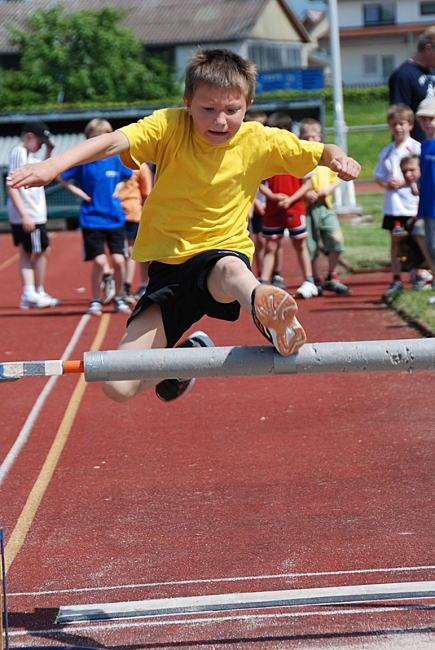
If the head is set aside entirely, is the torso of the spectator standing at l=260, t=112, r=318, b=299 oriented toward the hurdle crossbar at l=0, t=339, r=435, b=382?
yes

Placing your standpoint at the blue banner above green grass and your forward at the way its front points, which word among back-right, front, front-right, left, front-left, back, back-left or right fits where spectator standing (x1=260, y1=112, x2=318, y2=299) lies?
front

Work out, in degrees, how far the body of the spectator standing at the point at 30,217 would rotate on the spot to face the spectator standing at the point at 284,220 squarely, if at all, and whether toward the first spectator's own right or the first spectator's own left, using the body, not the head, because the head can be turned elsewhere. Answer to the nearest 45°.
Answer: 0° — they already face them

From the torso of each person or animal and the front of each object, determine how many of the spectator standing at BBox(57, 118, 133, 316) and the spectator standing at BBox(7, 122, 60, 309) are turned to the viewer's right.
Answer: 1

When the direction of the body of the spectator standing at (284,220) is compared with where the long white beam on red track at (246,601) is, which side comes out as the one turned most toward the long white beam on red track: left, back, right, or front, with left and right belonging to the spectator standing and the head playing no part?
front

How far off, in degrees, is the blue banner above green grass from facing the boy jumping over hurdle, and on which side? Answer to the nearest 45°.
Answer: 0° — it already faces them

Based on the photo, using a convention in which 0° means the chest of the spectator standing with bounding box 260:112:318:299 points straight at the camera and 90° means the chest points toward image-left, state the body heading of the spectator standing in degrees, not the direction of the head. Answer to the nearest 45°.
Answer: approximately 0°

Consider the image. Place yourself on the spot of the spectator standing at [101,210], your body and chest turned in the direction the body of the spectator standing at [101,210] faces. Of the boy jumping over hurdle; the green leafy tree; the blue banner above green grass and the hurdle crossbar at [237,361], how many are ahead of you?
2

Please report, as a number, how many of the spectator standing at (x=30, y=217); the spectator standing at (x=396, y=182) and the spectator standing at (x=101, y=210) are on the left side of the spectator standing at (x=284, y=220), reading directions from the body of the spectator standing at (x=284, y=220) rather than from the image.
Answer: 1

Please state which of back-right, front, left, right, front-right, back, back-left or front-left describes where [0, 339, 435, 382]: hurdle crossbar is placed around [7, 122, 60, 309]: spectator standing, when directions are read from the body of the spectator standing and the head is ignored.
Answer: right

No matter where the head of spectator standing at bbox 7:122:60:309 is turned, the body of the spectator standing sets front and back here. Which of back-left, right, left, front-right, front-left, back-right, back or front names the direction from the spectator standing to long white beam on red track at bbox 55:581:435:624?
right

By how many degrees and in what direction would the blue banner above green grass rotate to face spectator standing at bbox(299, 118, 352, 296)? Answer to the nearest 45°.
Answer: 0° — it already faces them

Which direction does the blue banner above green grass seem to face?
toward the camera

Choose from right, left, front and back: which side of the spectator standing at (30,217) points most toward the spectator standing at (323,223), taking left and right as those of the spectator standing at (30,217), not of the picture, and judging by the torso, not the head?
front

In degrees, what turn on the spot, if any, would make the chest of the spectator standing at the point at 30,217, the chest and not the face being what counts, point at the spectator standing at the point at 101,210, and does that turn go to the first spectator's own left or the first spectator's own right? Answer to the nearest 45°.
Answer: approximately 45° to the first spectator's own right
